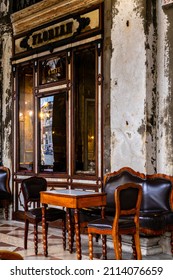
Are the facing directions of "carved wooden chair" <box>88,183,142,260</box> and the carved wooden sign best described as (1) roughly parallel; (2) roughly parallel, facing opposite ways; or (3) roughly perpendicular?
roughly perpendicular

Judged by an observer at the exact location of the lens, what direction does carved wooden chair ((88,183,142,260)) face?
facing away from the viewer and to the left of the viewer

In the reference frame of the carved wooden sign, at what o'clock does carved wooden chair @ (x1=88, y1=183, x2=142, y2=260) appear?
The carved wooden chair is roughly at 10 o'clock from the carved wooden sign.

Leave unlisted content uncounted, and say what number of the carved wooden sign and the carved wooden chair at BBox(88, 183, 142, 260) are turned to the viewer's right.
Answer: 0

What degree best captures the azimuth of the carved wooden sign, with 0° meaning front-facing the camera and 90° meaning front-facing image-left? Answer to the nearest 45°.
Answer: approximately 45°

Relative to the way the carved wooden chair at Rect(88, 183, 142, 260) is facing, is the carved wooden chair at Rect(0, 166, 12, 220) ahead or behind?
ahead

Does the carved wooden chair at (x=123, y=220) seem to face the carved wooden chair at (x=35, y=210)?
yes
